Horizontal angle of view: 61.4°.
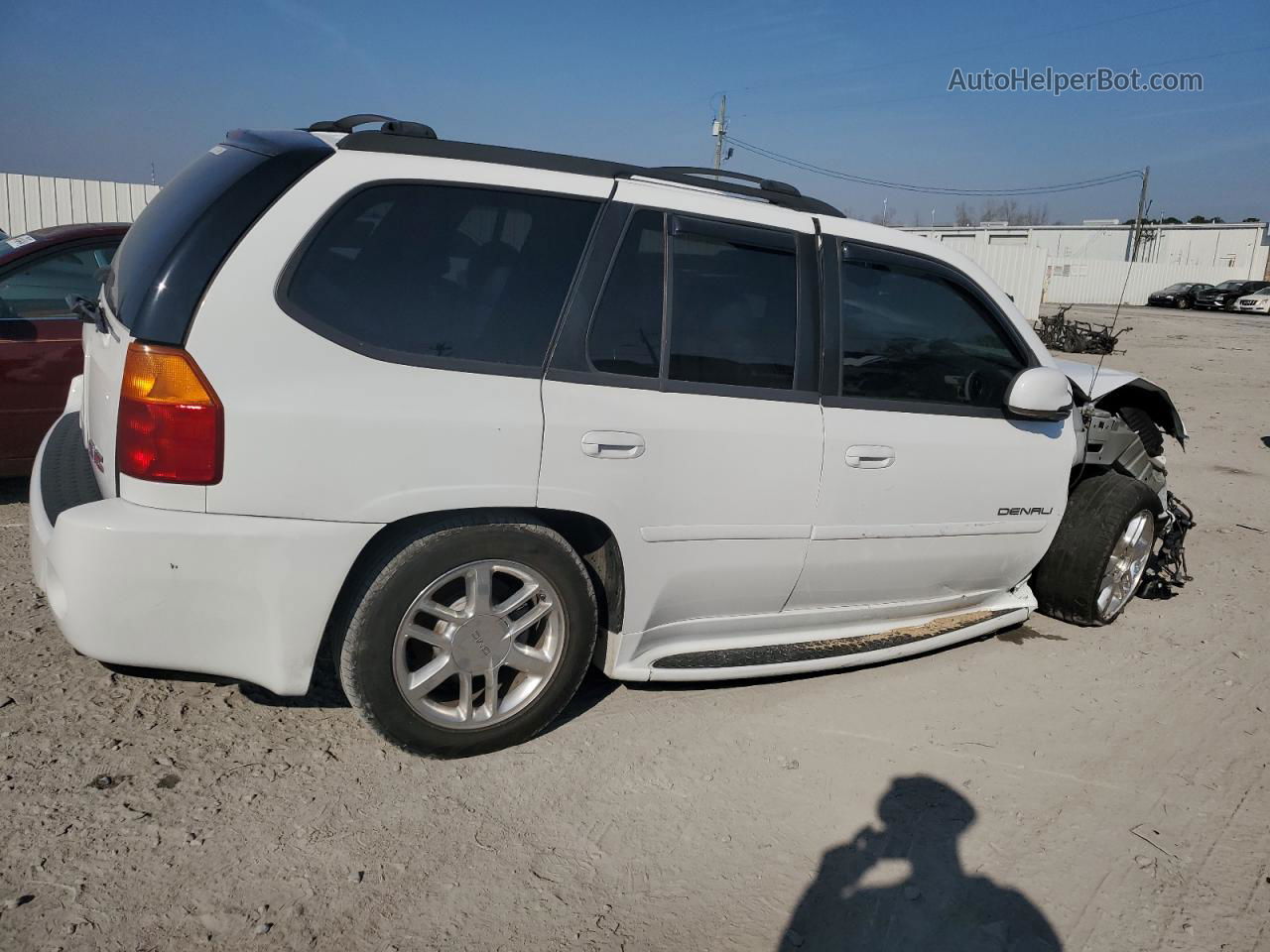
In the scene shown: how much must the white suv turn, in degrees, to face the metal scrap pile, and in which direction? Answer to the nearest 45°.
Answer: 0° — it already faces it

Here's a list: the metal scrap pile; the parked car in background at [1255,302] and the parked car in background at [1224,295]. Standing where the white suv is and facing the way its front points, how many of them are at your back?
0

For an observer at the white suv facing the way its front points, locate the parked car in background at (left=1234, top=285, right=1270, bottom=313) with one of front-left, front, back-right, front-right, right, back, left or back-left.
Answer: front

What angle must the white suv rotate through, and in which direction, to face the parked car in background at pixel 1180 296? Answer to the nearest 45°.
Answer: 0° — it already faces it

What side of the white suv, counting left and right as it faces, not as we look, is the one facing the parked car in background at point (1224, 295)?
front

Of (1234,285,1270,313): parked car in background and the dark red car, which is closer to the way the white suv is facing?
the parked car in background

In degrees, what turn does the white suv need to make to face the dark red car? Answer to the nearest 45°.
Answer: approximately 90° to its left

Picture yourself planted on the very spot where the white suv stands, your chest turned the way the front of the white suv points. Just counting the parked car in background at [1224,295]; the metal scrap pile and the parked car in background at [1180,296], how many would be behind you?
0

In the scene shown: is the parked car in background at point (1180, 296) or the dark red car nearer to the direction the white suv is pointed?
the parked car in background

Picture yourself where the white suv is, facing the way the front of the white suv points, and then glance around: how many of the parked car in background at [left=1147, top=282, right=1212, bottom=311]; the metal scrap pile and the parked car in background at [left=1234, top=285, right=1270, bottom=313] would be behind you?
0

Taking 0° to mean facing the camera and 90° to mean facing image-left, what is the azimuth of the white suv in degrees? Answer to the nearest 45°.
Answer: approximately 225°
